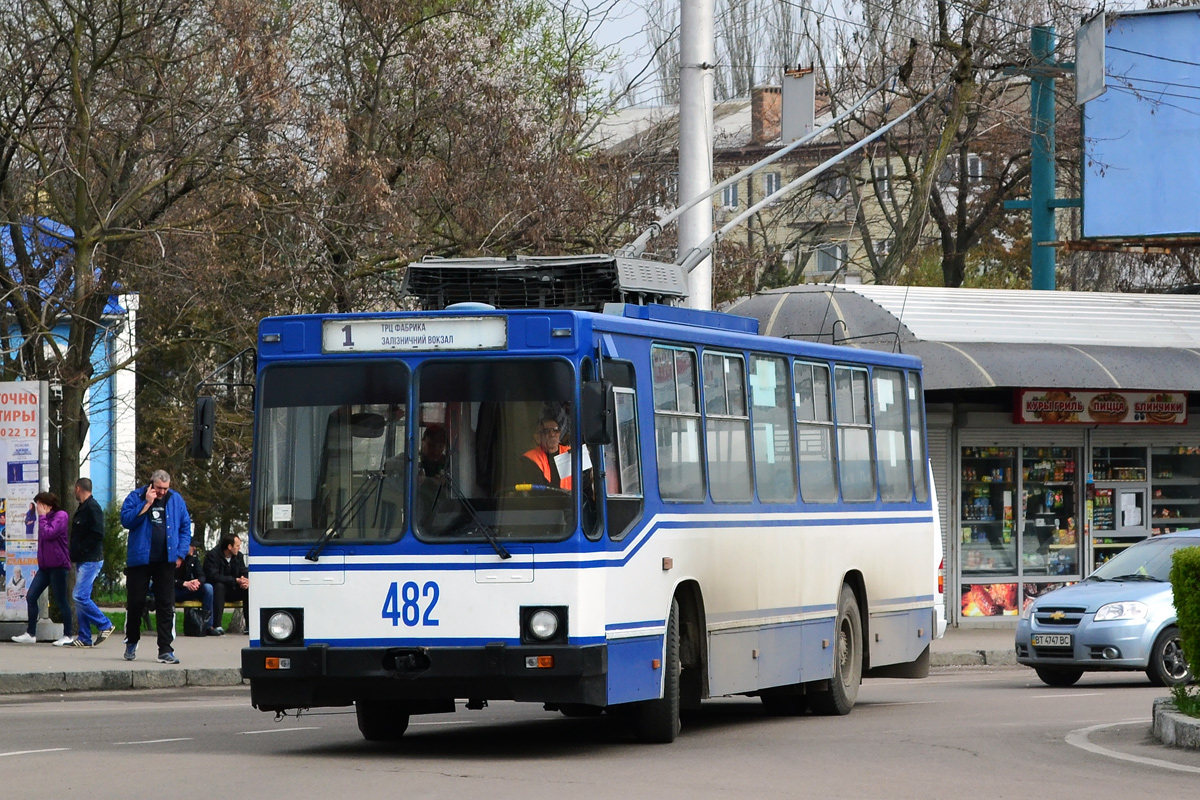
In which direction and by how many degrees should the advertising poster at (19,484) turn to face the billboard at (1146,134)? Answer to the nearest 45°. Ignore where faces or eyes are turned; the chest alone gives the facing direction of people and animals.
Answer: approximately 90° to its left

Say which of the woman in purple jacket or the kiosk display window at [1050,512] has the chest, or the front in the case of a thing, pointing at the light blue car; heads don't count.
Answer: the kiosk display window

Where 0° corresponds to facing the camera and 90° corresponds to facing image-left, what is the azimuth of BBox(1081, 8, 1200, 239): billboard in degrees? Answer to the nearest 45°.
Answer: approximately 0°

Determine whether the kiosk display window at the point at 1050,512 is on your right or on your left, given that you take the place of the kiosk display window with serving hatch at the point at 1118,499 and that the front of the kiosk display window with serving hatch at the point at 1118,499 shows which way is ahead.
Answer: on your right

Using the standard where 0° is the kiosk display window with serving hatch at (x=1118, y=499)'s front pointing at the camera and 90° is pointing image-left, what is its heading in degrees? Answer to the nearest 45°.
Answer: approximately 0°

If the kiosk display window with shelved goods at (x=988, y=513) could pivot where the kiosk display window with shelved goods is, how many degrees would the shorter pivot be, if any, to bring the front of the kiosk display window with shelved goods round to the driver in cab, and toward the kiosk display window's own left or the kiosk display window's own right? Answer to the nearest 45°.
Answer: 0° — it already faces them

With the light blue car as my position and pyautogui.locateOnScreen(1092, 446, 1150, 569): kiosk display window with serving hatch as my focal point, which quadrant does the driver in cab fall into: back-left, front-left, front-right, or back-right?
back-left

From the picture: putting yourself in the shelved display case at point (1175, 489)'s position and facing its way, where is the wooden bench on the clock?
The wooden bench is roughly at 2 o'clock from the shelved display case.

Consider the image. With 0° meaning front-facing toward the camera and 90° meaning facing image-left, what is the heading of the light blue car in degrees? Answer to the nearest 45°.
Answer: approximately 45°

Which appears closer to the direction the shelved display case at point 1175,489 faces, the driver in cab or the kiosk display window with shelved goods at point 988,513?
the driver in cab
